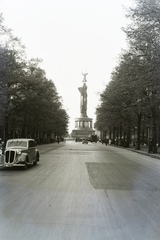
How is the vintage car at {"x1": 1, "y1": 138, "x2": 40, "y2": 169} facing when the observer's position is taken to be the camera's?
facing the viewer and to the left of the viewer
